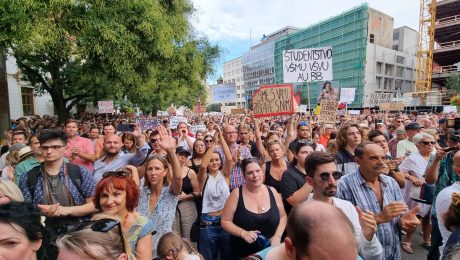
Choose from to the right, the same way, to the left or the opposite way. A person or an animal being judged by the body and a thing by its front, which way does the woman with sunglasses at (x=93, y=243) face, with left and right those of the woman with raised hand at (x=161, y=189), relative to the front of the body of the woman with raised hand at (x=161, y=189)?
the same way

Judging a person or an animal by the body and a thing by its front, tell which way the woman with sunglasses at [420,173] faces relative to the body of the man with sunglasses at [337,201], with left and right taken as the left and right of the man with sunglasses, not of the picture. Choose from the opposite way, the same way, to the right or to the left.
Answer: the same way

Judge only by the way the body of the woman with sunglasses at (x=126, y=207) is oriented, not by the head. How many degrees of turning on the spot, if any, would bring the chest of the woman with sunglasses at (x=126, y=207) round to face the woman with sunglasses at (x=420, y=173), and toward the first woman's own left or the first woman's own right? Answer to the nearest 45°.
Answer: approximately 135° to the first woman's own left

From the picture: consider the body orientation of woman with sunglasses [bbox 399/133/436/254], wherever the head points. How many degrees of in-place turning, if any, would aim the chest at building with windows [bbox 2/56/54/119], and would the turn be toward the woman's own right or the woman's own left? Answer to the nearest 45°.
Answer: approximately 135° to the woman's own right

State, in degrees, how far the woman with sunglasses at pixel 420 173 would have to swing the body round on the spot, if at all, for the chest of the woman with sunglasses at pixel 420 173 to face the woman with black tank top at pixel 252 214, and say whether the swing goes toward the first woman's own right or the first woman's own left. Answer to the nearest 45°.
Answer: approximately 90° to the first woman's own right

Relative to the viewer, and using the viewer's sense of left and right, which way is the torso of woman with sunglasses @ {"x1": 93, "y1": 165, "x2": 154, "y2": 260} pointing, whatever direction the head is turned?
facing the viewer and to the left of the viewer

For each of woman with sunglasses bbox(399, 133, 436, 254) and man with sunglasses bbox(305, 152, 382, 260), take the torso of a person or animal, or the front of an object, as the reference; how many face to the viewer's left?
0

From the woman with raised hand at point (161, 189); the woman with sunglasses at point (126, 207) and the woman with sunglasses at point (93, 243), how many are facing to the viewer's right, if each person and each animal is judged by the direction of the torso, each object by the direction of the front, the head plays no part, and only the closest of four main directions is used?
0

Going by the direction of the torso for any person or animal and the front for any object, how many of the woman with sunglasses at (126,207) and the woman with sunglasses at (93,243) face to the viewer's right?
0

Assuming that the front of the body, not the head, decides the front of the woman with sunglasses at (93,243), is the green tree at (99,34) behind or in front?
behind

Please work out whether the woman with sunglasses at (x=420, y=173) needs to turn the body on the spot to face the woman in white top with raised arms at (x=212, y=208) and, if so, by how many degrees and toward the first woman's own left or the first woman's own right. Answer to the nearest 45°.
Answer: approximately 90° to the first woman's own right

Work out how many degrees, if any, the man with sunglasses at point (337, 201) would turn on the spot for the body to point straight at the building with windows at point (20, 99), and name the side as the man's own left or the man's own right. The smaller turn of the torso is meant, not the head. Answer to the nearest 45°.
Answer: approximately 180°

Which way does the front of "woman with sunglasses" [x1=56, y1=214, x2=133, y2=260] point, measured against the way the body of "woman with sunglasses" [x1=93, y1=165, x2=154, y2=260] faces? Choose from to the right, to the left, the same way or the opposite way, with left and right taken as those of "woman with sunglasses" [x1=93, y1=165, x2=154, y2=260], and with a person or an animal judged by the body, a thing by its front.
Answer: the same way

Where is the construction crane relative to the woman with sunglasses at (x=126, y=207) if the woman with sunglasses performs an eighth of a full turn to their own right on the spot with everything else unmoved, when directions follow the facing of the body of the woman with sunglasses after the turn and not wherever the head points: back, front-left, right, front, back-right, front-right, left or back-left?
back-right

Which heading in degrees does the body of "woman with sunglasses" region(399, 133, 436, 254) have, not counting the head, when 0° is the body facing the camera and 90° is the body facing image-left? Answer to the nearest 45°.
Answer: approximately 315°

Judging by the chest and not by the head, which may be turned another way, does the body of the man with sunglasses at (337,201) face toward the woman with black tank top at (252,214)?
no

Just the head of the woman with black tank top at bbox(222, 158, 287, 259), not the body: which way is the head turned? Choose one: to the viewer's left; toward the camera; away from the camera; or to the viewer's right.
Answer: toward the camera

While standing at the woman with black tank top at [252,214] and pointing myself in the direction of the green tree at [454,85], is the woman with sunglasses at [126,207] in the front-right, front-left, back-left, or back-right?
back-left

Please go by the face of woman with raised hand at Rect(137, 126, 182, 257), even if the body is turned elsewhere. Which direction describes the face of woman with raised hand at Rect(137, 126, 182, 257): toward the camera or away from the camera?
toward the camera

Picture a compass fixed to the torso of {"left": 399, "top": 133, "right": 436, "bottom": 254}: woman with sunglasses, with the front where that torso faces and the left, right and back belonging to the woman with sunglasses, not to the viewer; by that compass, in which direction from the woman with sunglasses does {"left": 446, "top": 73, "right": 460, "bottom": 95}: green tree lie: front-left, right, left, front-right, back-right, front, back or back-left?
back-left

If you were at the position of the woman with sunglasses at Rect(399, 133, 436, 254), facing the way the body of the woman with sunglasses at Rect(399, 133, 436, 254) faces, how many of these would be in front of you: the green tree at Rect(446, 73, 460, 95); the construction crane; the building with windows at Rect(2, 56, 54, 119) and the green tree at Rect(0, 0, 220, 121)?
0
